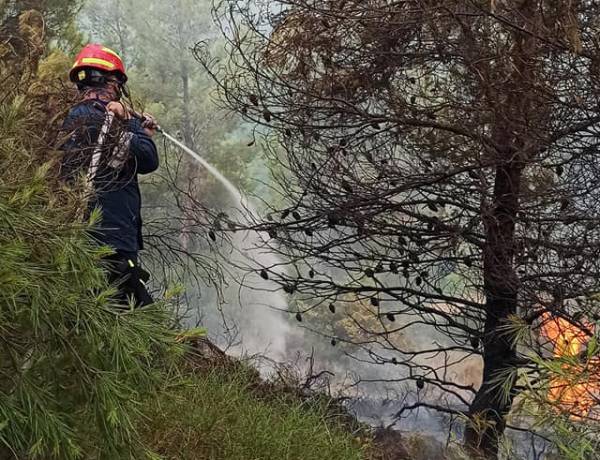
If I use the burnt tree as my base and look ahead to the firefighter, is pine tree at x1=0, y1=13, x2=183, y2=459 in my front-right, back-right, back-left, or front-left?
front-left

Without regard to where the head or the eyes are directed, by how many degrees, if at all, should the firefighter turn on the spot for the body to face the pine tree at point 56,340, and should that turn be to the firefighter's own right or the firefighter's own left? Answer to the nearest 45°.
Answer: approximately 135° to the firefighter's own right

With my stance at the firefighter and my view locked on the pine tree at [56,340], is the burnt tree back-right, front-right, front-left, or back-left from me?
back-left

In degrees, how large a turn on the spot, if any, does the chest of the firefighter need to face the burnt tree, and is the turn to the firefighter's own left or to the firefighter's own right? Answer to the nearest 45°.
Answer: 0° — they already face it

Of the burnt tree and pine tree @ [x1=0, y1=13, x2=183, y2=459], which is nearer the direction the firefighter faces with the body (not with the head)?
the burnt tree

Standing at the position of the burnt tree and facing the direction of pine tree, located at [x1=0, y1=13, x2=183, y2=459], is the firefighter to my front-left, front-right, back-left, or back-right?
front-right

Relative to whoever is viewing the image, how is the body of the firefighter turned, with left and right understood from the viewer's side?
facing away from the viewer and to the right of the viewer

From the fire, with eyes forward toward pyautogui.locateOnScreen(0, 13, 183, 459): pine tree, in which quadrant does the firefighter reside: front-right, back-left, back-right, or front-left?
front-right
